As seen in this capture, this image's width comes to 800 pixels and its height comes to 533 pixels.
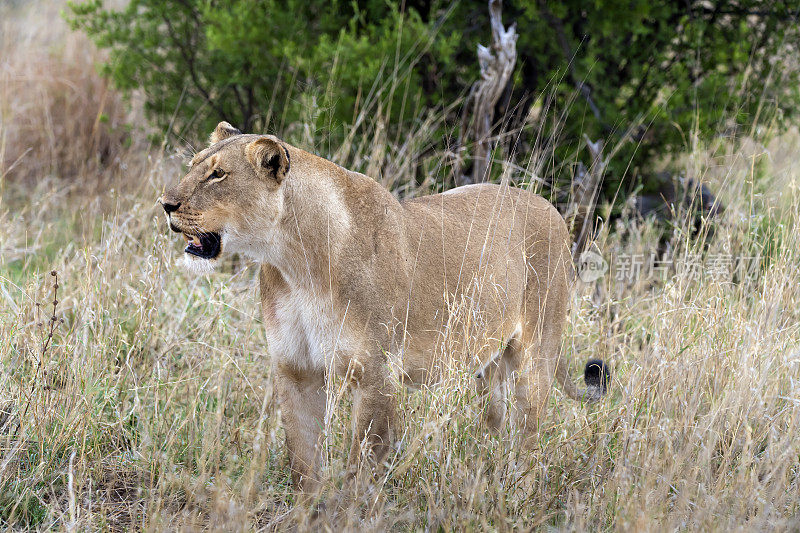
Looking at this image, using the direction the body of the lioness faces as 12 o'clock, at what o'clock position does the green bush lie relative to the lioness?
The green bush is roughly at 5 o'clock from the lioness.

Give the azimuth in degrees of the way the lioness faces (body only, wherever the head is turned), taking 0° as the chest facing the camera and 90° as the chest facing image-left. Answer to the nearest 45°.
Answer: approximately 45°
